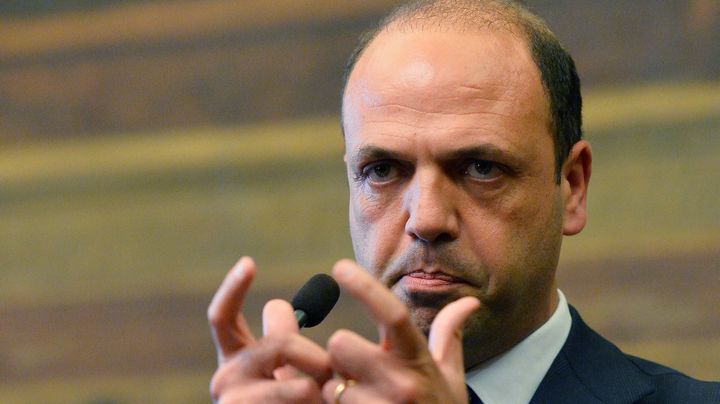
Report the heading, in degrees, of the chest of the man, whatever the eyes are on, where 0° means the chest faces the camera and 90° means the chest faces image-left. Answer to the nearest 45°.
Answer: approximately 45°
